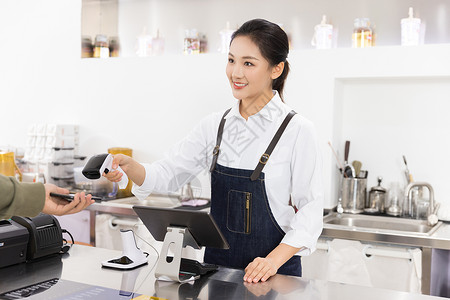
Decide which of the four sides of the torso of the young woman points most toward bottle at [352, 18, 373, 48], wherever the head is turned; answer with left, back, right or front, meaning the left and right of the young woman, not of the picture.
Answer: back

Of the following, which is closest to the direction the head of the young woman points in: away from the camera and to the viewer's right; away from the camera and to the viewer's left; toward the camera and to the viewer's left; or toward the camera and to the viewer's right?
toward the camera and to the viewer's left

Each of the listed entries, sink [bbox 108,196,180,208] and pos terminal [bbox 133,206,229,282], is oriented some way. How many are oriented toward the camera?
1

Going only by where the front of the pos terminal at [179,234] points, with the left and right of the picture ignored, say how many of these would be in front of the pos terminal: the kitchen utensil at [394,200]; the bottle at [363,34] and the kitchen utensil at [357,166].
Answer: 3

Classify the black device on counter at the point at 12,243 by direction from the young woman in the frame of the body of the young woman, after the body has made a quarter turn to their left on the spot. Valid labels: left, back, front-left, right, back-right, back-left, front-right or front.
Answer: back-right

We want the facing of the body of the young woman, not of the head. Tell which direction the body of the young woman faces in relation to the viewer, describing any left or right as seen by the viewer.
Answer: facing the viewer and to the left of the viewer

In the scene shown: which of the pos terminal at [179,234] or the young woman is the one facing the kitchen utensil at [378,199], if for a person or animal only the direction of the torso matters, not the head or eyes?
the pos terminal

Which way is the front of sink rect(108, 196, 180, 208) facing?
toward the camera

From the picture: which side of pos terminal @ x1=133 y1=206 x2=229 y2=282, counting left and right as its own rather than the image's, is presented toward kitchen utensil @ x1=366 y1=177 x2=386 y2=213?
front

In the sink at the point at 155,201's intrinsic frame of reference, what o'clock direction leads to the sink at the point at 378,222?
the sink at the point at 378,222 is roughly at 10 o'clock from the sink at the point at 155,201.
